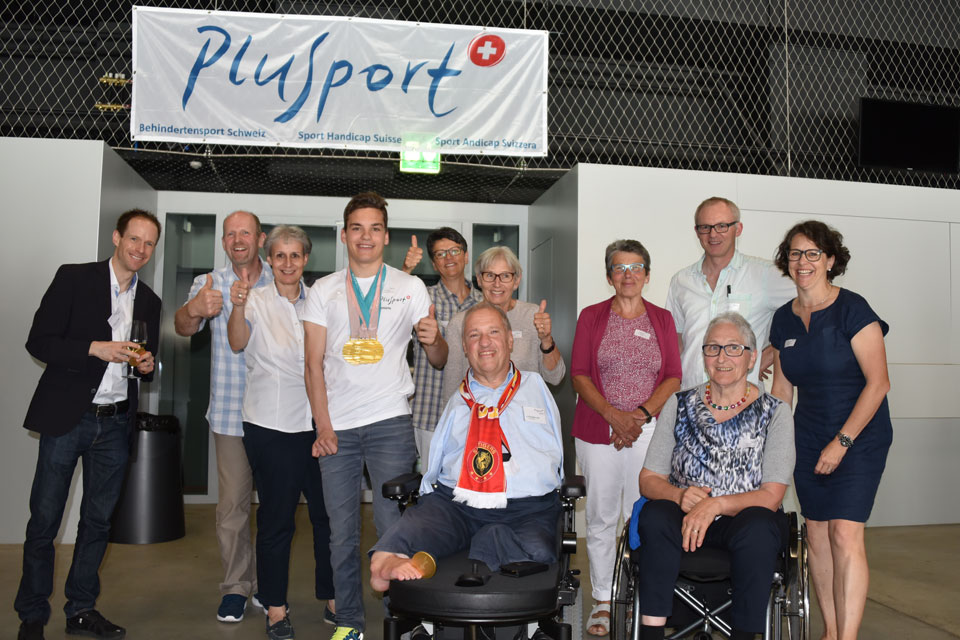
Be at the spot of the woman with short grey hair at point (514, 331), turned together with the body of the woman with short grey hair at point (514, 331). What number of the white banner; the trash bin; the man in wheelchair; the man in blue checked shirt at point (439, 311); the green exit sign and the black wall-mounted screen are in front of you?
1

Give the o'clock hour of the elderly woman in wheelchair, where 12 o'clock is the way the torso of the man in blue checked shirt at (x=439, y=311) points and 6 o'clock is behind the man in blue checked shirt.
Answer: The elderly woman in wheelchair is roughly at 11 o'clock from the man in blue checked shirt.

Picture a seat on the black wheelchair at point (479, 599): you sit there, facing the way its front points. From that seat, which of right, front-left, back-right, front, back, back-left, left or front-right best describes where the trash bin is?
back-right

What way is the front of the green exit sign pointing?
toward the camera

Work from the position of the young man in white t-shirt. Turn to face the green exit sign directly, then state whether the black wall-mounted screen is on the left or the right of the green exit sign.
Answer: right

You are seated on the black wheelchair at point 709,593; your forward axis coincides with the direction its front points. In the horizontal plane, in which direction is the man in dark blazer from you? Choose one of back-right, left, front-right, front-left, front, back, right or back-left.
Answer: right

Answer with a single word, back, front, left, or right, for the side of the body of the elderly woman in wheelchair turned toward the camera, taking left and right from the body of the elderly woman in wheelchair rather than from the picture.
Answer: front

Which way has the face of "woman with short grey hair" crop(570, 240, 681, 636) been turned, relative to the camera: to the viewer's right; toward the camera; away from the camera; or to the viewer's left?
toward the camera

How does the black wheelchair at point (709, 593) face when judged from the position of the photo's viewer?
facing the viewer

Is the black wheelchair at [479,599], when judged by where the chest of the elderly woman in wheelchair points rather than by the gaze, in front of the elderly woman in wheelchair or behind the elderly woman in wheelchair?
in front

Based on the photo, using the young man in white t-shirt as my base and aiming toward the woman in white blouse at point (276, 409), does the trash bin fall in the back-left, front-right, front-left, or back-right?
front-right

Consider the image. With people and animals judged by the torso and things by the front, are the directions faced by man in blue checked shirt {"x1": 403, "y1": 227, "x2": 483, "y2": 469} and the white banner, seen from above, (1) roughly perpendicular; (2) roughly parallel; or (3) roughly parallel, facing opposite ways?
roughly parallel

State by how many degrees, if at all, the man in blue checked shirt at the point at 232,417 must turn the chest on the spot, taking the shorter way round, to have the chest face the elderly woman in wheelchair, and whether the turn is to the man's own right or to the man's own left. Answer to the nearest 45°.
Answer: approximately 45° to the man's own left
